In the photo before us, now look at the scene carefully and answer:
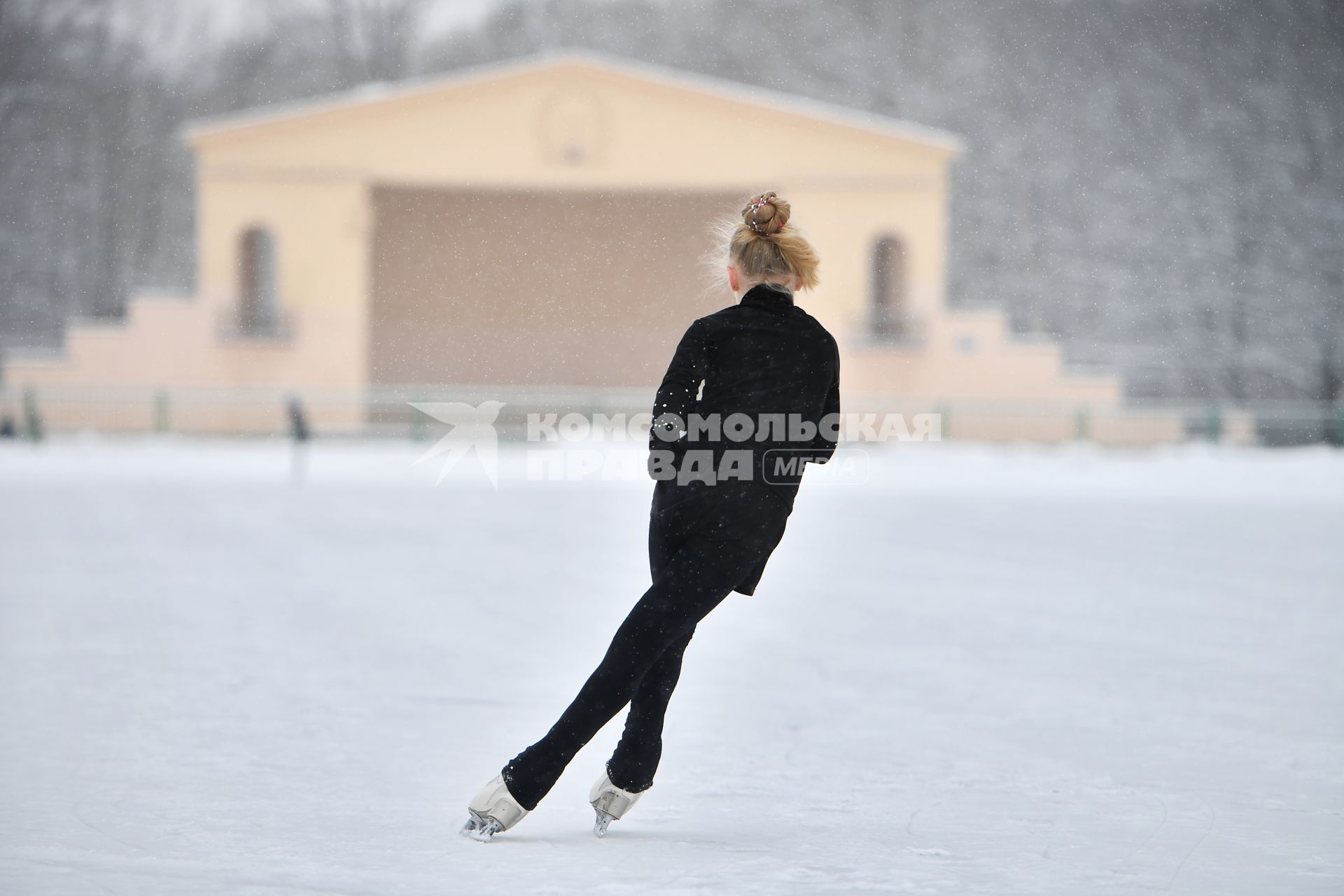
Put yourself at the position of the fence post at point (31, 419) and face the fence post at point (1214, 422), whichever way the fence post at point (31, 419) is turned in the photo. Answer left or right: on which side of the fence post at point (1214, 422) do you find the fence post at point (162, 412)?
left

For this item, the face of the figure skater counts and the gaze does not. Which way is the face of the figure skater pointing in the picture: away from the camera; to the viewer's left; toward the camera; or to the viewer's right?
away from the camera

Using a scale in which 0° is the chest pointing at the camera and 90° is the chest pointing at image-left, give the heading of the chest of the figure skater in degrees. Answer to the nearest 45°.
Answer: approximately 180°

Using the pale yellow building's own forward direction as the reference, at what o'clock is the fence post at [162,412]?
The fence post is roughly at 2 o'clock from the pale yellow building.

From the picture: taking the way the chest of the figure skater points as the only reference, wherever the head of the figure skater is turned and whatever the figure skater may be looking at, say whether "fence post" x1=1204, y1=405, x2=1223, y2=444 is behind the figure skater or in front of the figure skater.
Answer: in front

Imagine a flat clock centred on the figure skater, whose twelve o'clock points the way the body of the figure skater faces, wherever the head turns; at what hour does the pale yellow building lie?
The pale yellow building is roughly at 12 o'clock from the figure skater.

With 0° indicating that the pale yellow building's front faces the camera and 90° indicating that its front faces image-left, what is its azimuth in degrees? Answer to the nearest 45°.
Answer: approximately 0°

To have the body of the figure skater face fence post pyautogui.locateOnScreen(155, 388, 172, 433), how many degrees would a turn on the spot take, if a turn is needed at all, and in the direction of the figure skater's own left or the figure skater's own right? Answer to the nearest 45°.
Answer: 0° — they already face it

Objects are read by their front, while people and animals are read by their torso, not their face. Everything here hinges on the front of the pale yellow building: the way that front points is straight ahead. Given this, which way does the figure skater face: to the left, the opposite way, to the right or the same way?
the opposite way

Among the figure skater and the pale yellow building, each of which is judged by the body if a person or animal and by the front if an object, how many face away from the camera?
1
